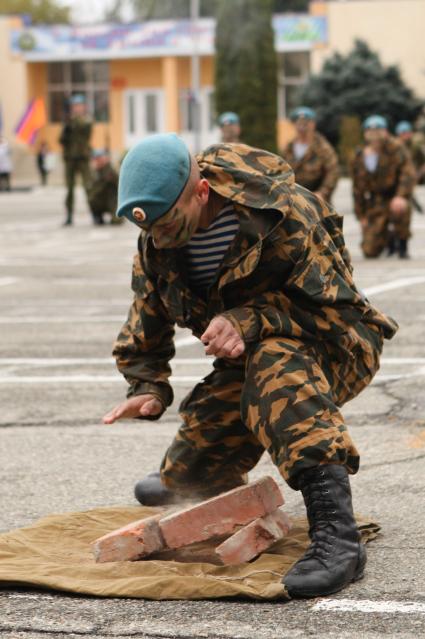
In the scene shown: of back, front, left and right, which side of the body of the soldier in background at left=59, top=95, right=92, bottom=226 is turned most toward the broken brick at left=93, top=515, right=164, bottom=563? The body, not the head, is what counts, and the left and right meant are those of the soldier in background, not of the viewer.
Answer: front

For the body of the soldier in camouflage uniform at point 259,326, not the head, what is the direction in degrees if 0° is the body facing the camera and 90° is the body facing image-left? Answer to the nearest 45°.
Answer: approximately 45°

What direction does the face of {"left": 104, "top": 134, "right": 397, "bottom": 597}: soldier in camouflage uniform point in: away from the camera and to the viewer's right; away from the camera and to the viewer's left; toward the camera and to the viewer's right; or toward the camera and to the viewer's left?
toward the camera and to the viewer's left

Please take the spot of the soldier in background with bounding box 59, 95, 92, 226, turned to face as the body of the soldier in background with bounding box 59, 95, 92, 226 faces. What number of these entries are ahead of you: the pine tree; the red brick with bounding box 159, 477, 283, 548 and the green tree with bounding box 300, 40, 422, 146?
1

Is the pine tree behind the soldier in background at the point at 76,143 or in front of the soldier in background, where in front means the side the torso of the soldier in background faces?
behind

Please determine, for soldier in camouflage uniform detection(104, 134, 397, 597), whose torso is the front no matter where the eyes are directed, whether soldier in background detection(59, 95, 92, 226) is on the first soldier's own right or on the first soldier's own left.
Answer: on the first soldier's own right

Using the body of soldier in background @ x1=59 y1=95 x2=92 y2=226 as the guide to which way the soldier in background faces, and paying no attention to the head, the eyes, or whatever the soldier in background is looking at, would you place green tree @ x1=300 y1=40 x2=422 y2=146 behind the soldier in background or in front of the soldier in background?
behind

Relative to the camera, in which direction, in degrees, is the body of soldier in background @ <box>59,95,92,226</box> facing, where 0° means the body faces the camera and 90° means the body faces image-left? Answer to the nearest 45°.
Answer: approximately 0°

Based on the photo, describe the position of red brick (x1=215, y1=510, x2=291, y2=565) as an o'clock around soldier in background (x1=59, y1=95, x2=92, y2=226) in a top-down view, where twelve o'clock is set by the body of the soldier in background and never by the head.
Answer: The red brick is roughly at 12 o'clock from the soldier in background.
